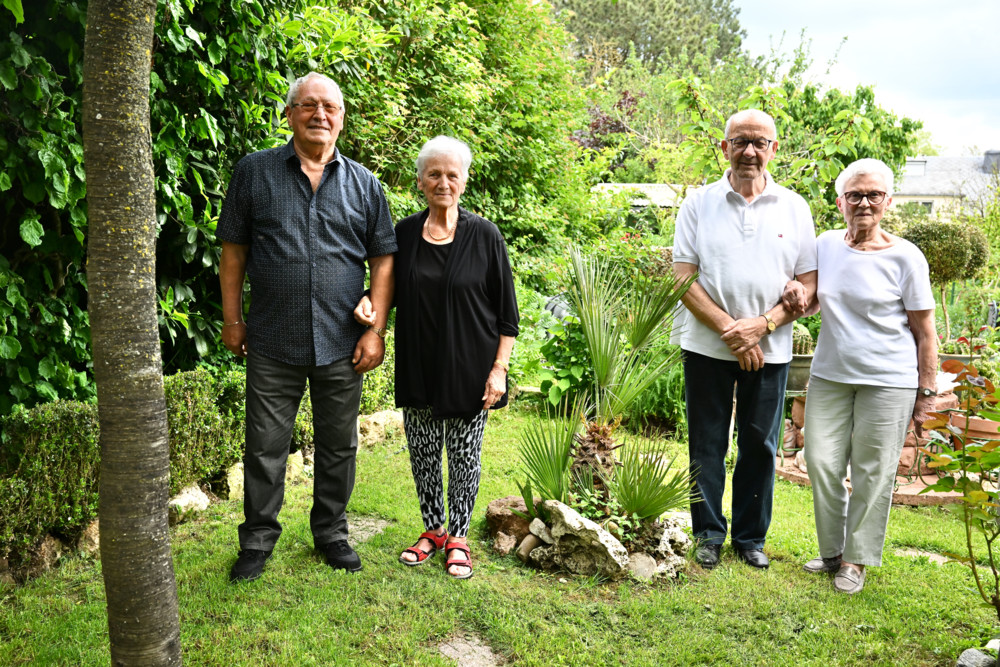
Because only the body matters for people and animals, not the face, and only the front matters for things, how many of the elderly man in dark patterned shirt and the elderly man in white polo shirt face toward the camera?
2

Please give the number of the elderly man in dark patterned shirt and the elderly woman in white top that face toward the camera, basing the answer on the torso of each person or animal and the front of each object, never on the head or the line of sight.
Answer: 2

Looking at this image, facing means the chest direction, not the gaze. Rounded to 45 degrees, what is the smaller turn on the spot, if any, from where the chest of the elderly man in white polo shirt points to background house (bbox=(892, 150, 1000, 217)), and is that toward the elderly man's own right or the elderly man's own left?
approximately 180°

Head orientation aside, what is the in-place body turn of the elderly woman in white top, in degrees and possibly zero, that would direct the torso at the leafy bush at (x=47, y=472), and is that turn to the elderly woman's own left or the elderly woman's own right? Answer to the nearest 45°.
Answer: approximately 45° to the elderly woman's own right

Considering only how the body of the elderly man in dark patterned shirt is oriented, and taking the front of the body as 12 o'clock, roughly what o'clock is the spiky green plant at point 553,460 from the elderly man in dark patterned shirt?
The spiky green plant is roughly at 9 o'clock from the elderly man in dark patterned shirt.

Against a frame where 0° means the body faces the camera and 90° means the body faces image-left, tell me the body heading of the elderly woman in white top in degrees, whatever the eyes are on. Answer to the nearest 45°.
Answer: approximately 0°

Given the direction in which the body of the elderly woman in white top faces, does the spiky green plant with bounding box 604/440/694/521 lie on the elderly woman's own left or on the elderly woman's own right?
on the elderly woman's own right

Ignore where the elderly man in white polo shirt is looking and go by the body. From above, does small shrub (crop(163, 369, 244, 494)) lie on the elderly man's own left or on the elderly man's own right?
on the elderly man's own right

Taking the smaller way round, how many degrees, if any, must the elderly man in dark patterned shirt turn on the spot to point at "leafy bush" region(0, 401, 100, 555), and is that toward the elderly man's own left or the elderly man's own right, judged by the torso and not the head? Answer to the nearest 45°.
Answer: approximately 90° to the elderly man's own right

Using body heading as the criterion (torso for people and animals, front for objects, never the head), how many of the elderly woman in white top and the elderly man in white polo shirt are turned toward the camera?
2
